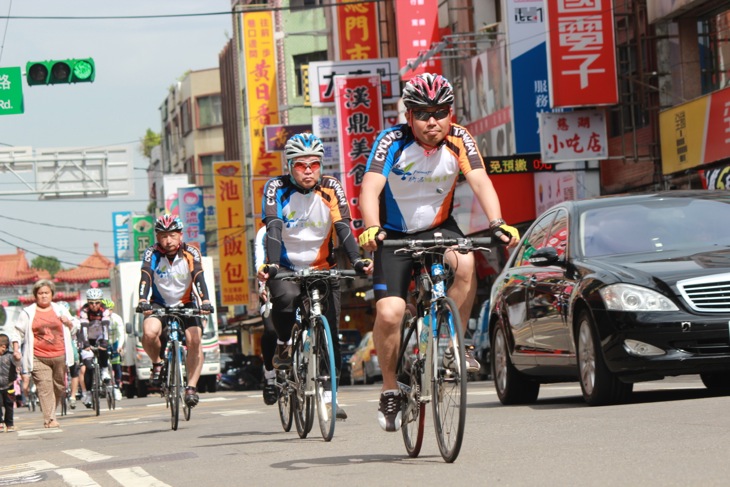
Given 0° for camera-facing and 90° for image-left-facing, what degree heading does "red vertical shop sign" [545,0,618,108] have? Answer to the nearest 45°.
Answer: approximately 0°

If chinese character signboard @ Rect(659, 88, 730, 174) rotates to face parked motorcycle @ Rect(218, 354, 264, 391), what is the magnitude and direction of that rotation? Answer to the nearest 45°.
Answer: approximately 90° to its right

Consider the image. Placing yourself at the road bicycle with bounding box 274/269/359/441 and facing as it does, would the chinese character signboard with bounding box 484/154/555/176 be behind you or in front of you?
behind

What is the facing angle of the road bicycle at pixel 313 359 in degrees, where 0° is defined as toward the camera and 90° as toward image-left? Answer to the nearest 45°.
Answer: approximately 0°
